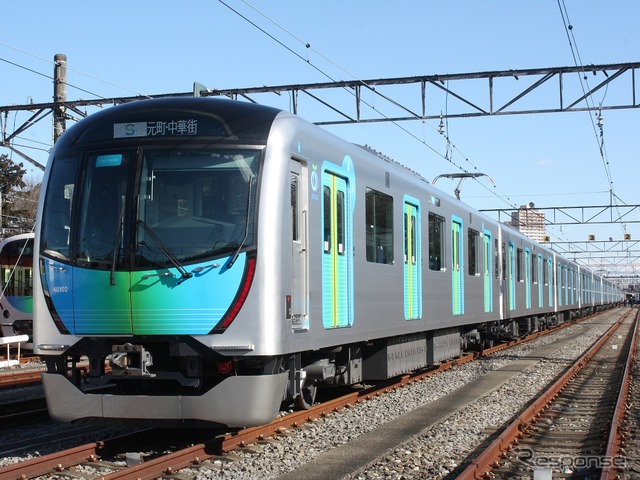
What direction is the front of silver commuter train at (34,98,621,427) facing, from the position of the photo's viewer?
facing the viewer and to the left of the viewer

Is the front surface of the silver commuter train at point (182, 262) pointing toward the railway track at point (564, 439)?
no
